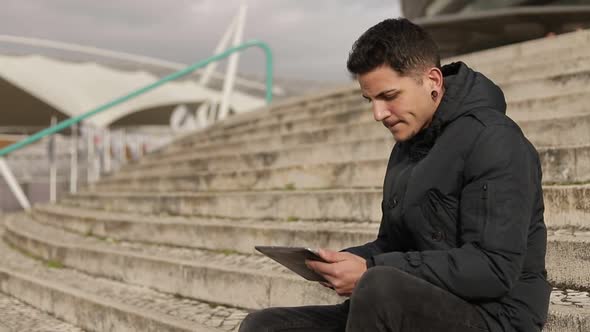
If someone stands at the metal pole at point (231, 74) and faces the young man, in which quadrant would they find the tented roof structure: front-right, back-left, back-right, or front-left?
back-right

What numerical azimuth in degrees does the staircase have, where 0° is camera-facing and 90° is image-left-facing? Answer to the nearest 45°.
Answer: approximately 45°

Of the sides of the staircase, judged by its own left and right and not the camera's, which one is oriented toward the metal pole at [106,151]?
right

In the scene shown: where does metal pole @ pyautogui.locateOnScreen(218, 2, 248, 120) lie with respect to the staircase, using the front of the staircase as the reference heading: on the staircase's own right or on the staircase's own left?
on the staircase's own right

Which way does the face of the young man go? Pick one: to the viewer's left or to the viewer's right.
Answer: to the viewer's left
